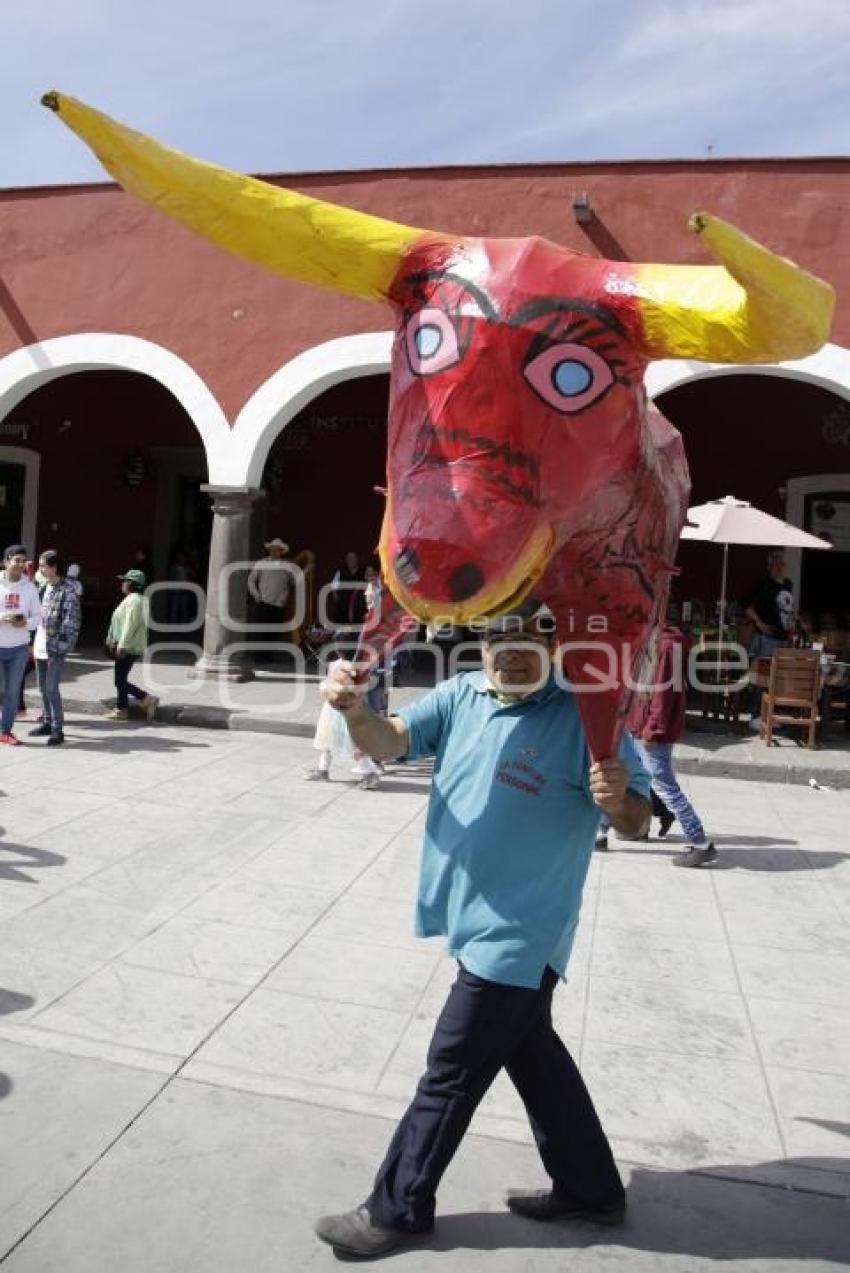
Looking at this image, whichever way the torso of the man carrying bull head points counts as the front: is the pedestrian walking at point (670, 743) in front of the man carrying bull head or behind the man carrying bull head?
behind

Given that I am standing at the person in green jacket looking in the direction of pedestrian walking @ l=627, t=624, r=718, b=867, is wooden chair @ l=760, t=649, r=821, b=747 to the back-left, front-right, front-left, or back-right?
front-left

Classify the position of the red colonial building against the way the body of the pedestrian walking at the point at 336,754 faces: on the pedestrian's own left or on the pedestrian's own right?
on the pedestrian's own right

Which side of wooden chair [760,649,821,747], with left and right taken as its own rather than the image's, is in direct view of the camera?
back

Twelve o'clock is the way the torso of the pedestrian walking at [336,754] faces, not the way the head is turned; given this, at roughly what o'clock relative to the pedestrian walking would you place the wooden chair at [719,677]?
The wooden chair is roughly at 5 o'clock from the pedestrian walking.

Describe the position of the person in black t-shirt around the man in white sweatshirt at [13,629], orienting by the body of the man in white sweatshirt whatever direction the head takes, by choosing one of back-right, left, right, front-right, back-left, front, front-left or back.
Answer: left

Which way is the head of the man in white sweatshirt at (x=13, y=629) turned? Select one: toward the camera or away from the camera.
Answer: toward the camera

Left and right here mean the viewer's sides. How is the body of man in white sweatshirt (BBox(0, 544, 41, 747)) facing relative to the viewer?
facing the viewer

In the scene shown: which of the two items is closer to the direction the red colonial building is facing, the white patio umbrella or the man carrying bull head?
the man carrying bull head

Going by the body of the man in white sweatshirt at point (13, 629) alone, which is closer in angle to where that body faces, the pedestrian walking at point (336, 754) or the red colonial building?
the pedestrian walking

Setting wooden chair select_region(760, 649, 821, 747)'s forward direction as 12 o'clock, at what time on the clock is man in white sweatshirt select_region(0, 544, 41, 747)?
The man in white sweatshirt is roughly at 8 o'clock from the wooden chair.

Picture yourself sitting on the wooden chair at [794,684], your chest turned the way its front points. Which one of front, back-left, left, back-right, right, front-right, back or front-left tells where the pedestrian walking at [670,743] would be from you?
back
